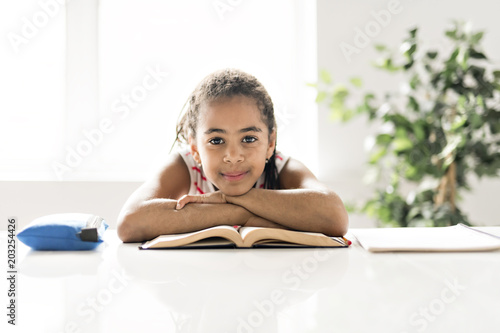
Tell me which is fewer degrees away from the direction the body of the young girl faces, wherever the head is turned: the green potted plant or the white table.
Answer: the white table

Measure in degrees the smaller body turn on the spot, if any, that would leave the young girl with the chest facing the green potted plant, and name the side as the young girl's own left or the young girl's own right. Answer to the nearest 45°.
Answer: approximately 135° to the young girl's own left

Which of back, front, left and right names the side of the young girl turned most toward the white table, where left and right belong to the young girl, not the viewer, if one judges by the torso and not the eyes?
front

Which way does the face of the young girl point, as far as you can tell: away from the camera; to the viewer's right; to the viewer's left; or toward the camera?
toward the camera

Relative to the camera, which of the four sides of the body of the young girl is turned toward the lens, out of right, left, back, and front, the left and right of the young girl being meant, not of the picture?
front
